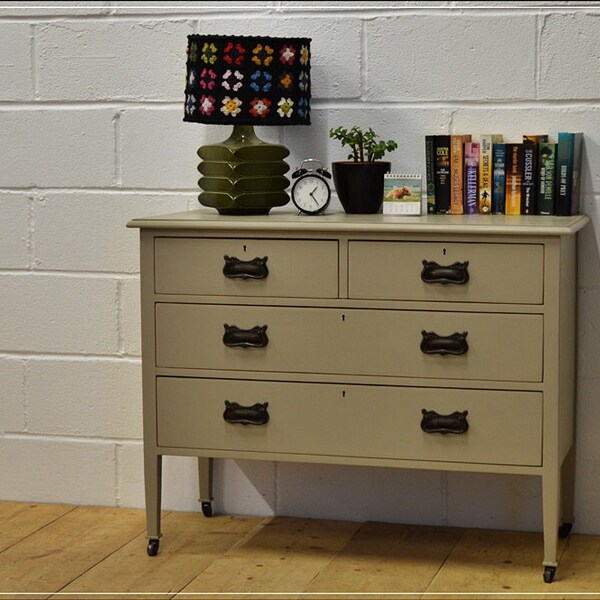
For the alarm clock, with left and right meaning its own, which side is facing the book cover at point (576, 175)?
left
